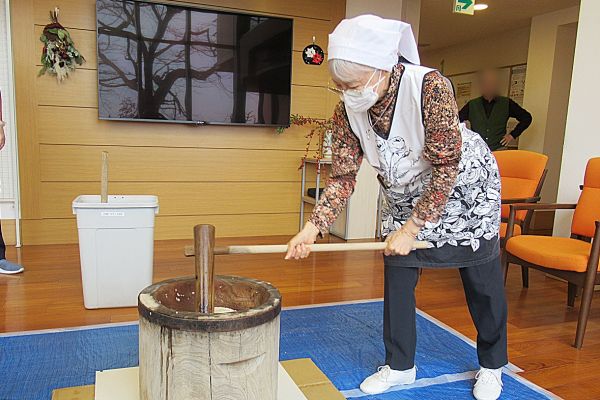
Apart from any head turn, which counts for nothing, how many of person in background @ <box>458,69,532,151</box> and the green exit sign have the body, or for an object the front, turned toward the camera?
2

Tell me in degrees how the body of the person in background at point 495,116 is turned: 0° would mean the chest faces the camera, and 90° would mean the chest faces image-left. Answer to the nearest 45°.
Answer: approximately 0°

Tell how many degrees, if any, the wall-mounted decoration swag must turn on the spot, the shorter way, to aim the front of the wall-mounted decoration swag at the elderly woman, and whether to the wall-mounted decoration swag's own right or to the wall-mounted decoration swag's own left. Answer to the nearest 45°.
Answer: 0° — it already faces them

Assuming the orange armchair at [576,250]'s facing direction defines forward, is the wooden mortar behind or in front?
in front

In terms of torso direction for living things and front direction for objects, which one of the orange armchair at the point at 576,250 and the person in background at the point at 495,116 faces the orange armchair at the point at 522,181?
the person in background

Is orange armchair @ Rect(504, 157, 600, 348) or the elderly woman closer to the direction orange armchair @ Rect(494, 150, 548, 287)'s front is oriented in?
the elderly woman

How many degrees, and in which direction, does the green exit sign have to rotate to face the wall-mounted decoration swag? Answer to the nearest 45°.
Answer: approximately 90° to its right

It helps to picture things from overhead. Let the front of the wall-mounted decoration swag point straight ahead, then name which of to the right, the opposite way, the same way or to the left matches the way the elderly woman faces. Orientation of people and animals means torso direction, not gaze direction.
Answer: to the right

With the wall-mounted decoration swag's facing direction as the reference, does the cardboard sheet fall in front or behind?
in front

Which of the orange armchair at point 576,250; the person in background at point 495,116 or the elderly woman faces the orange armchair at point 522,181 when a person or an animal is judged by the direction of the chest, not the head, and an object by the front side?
the person in background

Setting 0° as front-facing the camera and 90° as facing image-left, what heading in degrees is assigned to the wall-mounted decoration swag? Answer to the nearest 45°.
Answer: approximately 0°

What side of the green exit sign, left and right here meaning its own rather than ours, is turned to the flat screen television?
right

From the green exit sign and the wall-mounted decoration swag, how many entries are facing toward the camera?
2

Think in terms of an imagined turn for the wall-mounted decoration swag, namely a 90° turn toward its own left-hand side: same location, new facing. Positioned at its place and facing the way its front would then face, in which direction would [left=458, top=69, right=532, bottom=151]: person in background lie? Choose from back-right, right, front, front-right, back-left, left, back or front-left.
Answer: front
